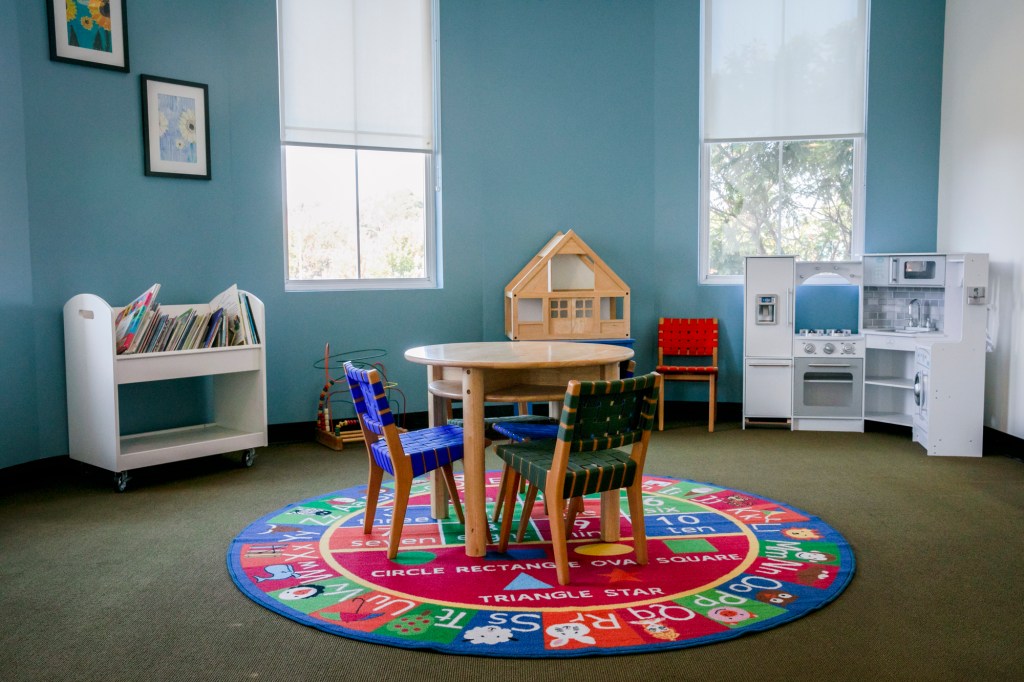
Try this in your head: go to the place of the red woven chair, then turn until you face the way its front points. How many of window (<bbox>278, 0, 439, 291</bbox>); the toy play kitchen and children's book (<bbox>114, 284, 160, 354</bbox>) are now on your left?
1

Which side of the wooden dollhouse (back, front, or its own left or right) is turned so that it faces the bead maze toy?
right

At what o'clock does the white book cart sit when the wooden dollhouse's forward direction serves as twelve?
The white book cart is roughly at 2 o'clock from the wooden dollhouse.

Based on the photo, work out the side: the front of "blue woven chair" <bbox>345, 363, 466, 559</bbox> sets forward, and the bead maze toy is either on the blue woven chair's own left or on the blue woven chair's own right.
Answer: on the blue woven chair's own left

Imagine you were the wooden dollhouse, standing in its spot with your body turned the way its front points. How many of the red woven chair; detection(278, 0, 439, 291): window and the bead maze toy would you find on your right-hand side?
2

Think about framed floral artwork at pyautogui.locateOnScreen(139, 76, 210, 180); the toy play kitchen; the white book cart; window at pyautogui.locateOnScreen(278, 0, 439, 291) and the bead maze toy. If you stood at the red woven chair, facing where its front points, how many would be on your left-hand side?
1

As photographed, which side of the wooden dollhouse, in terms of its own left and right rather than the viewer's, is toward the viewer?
front

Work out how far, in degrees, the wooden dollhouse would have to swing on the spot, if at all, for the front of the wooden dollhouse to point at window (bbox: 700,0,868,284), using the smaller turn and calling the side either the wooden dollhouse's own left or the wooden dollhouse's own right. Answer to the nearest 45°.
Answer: approximately 90° to the wooden dollhouse's own left

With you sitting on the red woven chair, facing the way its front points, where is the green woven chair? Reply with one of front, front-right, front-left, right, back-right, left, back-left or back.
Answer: front

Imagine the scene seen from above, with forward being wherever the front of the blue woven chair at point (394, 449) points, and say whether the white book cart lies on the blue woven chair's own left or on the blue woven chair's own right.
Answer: on the blue woven chair's own left

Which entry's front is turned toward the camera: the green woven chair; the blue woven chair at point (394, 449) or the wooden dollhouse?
the wooden dollhouse

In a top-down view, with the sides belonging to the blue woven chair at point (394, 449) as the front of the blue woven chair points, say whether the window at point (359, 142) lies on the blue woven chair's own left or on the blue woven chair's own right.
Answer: on the blue woven chair's own left

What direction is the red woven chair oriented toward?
toward the camera

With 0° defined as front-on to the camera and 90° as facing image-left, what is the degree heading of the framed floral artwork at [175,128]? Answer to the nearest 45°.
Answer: approximately 315°

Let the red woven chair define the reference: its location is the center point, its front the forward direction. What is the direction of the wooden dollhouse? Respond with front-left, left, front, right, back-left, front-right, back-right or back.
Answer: front-right

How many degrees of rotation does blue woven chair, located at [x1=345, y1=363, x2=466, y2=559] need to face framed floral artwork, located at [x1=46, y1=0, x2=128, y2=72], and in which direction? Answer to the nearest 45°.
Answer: approximately 90° to its left

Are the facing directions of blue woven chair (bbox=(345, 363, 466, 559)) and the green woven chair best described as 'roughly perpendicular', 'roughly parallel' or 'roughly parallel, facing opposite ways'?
roughly perpendicular

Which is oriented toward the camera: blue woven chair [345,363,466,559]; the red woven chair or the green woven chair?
the red woven chair

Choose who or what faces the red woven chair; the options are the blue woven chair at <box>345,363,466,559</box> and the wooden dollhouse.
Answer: the blue woven chair

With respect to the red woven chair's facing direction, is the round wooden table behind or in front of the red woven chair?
in front
